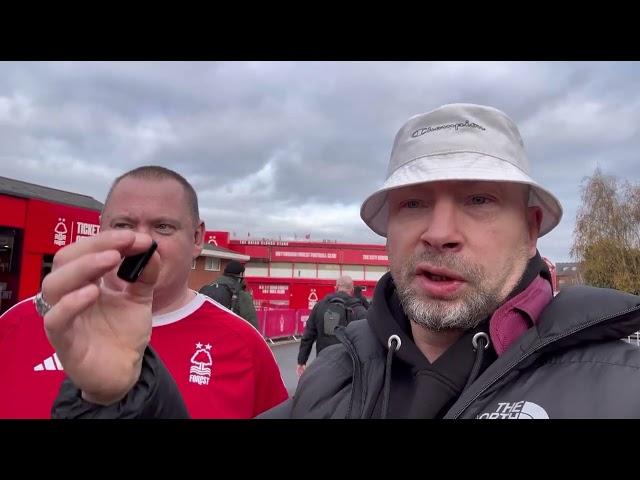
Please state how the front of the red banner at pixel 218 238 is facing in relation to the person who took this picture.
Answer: facing the viewer

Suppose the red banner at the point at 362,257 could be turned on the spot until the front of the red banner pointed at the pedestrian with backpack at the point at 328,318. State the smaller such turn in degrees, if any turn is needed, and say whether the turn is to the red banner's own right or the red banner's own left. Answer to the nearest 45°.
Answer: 0° — it already faces them

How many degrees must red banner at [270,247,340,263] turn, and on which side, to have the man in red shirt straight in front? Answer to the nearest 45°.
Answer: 0° — it already faces them

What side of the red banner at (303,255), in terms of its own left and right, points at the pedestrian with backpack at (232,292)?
front

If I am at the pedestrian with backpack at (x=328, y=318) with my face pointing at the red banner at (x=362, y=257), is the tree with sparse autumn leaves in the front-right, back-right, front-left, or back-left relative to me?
front-right

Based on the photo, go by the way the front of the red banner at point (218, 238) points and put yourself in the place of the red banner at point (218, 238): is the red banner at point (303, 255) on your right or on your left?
on your left

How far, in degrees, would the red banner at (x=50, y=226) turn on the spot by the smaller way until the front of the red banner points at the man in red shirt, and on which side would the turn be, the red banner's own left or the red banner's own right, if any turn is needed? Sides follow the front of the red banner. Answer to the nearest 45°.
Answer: approximately 45° to the red banner's own right

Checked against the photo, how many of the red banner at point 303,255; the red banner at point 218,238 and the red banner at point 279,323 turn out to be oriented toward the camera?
3

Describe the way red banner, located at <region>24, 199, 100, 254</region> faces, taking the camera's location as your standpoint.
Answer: facing the viewer and to the right of the viewer

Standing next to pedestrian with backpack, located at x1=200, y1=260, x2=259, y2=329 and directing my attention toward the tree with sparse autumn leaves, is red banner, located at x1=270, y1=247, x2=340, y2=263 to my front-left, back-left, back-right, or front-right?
front-left

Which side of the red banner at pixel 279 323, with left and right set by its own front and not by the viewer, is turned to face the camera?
front

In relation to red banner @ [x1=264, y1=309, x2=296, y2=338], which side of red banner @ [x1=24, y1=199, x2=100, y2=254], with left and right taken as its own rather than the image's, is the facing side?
left

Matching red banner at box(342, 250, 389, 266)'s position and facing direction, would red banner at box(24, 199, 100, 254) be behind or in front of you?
in front

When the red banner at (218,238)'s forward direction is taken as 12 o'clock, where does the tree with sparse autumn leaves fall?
The tree with sparse autumn leaves is roughly at 10 o'clock from the red banner.
